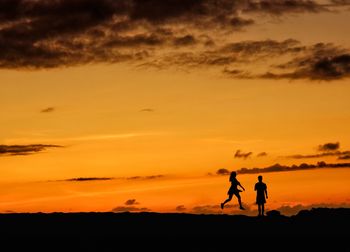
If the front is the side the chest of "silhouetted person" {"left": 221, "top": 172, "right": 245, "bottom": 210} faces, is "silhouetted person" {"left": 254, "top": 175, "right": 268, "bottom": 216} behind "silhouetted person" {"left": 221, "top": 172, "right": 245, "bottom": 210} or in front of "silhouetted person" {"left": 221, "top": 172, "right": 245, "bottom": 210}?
in front

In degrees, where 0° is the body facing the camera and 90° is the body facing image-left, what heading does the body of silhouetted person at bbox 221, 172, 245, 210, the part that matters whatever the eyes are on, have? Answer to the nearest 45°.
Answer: approximately 270°
